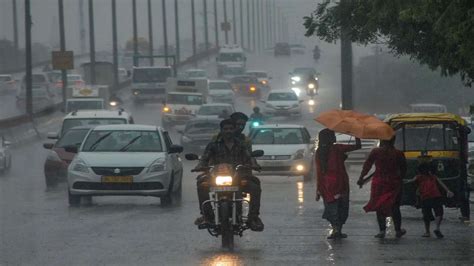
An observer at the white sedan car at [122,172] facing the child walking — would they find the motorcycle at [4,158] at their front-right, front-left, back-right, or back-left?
back-left

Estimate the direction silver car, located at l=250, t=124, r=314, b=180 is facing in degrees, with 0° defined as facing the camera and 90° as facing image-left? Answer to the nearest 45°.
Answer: approximately 0°

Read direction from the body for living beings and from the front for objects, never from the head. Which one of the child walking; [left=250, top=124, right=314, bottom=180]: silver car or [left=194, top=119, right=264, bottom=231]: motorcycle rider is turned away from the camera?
the child walking

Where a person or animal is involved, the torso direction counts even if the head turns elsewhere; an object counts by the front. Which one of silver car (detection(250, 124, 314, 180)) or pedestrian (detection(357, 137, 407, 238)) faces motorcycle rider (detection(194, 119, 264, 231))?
the silver car

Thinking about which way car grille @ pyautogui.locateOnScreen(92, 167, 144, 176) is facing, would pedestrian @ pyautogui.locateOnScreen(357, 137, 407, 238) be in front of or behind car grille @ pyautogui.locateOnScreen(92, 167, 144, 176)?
in front

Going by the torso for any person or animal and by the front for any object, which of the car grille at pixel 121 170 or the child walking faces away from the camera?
the child walking

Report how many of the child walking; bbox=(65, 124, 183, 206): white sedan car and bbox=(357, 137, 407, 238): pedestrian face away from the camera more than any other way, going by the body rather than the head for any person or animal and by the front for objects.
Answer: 2

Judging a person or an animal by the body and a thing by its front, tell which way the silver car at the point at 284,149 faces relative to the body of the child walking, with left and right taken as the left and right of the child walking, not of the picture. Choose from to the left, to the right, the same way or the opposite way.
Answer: the opposite way

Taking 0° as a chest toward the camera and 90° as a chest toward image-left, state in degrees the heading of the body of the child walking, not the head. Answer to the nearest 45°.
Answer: approximately 180°

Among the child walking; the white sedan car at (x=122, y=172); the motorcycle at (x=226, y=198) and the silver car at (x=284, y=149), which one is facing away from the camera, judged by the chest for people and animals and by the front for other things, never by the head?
the child walking
